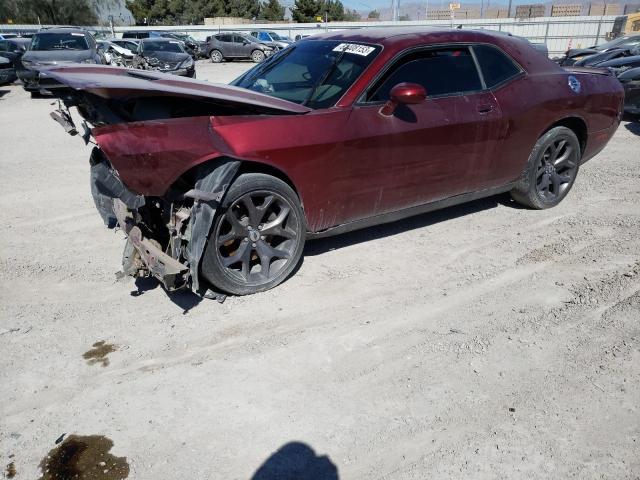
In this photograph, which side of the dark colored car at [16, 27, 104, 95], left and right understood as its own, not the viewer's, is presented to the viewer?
front

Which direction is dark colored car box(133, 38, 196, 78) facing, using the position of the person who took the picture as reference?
facing the viewer

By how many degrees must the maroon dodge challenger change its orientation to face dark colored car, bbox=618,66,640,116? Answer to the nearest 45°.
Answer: approximately 180°

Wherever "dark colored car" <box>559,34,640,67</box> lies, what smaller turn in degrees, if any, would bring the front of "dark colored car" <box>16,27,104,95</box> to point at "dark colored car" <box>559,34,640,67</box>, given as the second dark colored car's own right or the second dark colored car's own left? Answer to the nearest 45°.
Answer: approximately 45° to the second dark colored car's own left

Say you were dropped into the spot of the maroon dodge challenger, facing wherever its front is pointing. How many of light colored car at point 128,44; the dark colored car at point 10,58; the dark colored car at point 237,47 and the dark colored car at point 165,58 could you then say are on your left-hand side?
0

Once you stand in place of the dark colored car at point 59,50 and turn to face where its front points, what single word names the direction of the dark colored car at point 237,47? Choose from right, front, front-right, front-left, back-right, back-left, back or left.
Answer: back-left

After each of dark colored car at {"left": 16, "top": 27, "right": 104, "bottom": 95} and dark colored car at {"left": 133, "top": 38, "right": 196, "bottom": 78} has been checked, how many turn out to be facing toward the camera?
2

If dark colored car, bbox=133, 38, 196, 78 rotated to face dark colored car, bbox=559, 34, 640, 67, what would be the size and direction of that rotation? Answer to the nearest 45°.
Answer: approximately 45° to its left

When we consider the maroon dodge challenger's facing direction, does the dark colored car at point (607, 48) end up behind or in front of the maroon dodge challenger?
behind

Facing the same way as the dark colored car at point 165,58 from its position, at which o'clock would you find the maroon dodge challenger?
The maroon dodge challenger is roughly at 12 o'clock from the dark colored car.

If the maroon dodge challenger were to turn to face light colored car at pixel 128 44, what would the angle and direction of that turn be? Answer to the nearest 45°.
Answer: approximately 90° to its right

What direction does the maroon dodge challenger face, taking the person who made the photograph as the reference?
facing the viewer and to the left of the viewer

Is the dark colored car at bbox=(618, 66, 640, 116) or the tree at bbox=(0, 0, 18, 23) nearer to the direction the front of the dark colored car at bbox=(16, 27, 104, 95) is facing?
the dark colored car

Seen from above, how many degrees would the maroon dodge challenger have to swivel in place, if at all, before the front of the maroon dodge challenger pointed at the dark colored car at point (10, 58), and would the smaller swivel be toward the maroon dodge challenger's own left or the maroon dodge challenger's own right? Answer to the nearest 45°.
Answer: approximately 90° to the maroon dodge challenger's own right

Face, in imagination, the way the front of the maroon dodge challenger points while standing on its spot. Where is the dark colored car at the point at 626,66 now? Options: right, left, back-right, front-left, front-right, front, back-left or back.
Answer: back

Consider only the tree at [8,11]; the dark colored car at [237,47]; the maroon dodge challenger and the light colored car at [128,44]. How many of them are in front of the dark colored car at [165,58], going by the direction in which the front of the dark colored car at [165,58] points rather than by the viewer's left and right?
1

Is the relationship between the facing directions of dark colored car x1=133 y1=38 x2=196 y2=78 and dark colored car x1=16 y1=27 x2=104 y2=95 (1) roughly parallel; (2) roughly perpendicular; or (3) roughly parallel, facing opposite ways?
roughly parallel
